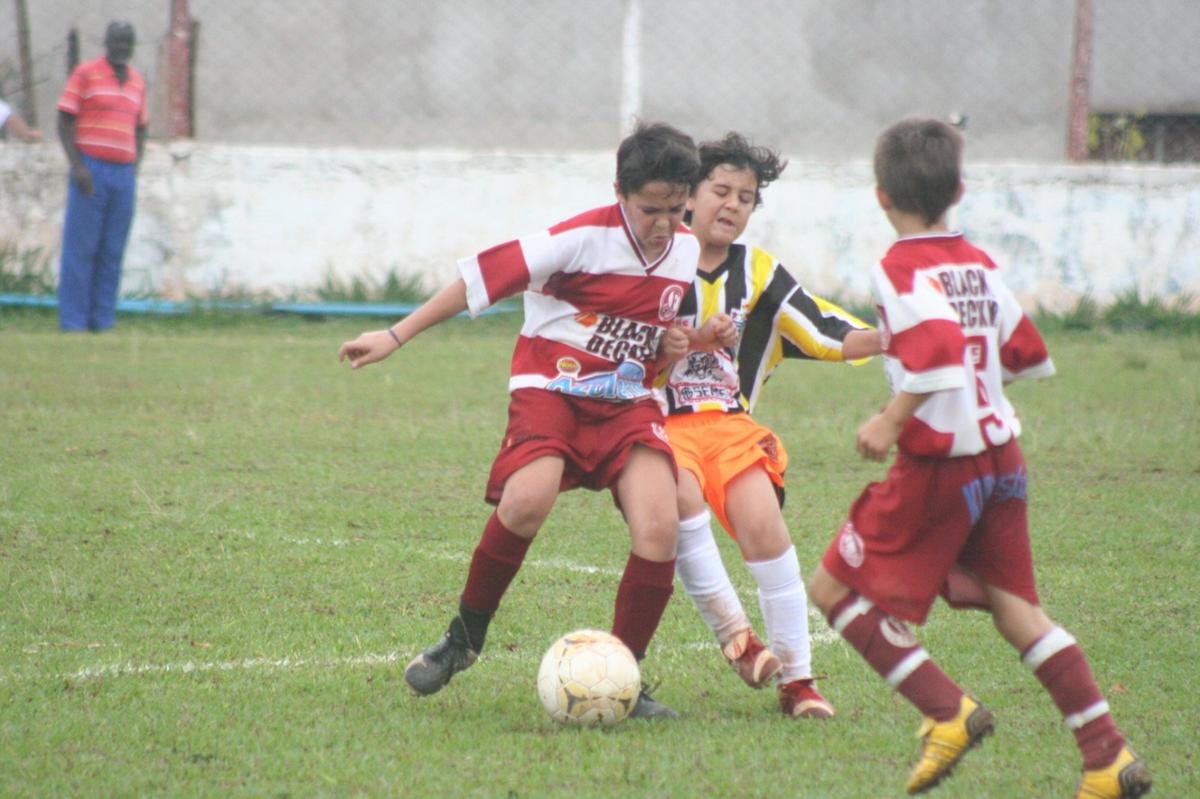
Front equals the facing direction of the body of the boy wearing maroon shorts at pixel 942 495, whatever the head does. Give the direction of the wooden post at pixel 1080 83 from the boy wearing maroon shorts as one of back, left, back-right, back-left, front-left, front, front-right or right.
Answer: front-right

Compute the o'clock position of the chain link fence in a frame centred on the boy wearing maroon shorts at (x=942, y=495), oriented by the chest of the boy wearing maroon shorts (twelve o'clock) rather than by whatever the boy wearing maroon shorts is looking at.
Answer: The chain link fence is roughly at 1 o'clock from the boy wearing maroon shorts.

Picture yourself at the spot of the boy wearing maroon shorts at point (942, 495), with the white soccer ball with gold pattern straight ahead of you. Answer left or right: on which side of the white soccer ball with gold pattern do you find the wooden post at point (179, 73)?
right

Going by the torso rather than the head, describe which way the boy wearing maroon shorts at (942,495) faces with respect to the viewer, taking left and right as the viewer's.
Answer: facing away from the viewer and to the left of the viewer

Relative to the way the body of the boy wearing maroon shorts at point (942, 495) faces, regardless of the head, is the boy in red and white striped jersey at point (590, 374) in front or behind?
in front

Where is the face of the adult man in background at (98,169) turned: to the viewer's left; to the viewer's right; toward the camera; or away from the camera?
toward the camera

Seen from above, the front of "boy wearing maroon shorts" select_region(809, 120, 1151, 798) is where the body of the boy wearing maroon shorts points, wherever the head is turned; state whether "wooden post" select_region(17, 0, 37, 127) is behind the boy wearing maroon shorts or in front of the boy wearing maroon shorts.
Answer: in front

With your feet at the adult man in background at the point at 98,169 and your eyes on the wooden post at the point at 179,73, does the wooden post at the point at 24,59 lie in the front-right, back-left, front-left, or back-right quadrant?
front-left
